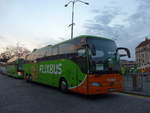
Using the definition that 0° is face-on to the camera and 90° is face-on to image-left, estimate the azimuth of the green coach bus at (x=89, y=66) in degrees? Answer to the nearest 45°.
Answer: approximately 315°
